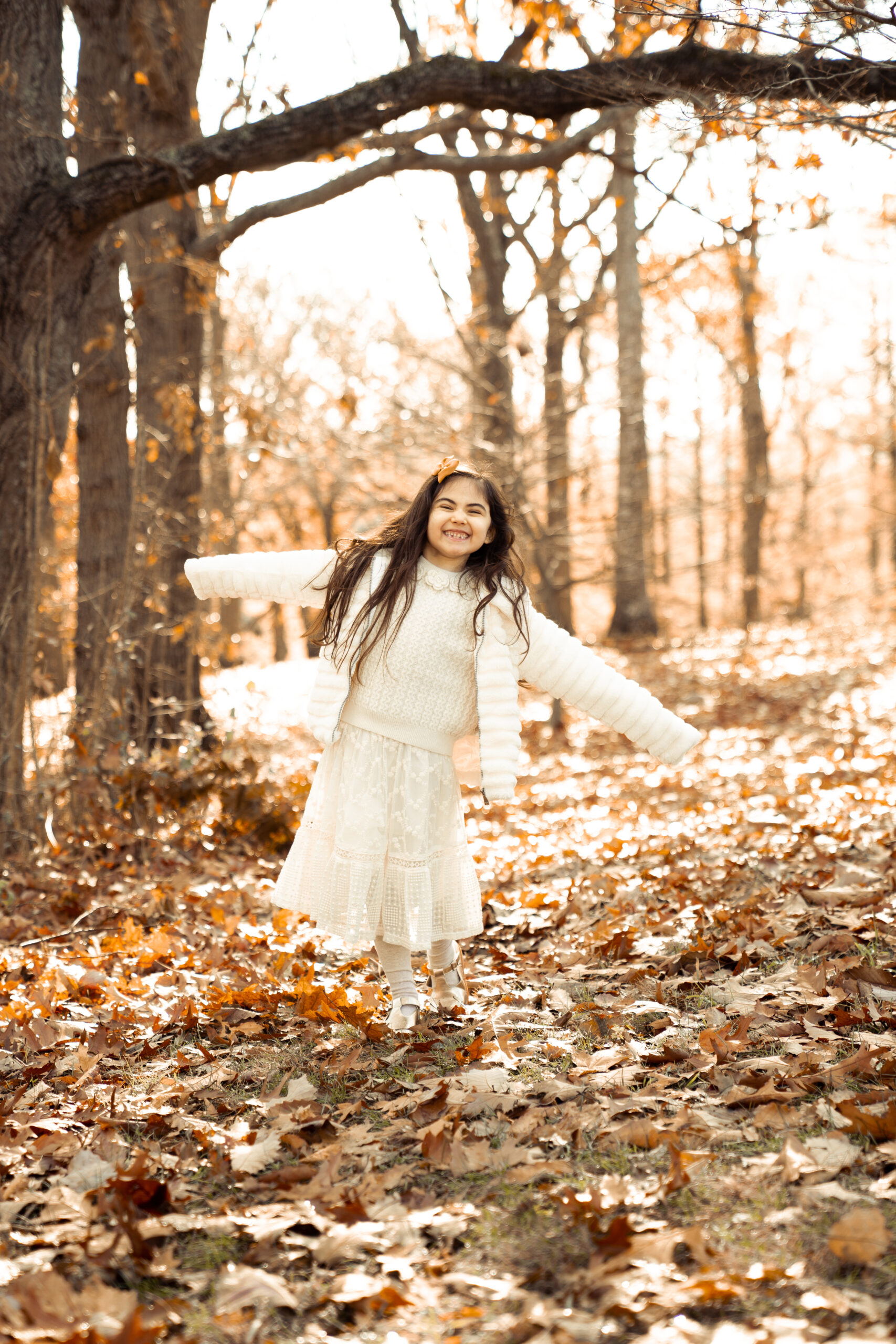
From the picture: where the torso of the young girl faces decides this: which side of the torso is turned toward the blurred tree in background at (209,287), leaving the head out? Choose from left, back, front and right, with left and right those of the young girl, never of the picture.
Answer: back

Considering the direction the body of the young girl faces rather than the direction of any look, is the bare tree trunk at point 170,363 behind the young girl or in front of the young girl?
behind

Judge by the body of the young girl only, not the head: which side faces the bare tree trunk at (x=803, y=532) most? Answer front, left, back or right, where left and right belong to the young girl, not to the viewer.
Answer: back

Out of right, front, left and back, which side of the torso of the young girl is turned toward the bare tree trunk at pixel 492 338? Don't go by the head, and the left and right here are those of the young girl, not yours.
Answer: back

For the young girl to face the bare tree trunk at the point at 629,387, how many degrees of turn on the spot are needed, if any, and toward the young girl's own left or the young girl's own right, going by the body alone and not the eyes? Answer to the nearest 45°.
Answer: approximately 180°

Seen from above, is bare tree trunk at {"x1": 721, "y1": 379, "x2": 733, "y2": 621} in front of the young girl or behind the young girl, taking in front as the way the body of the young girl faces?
behind

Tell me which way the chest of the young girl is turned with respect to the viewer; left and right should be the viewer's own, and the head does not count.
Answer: facing the viewer
